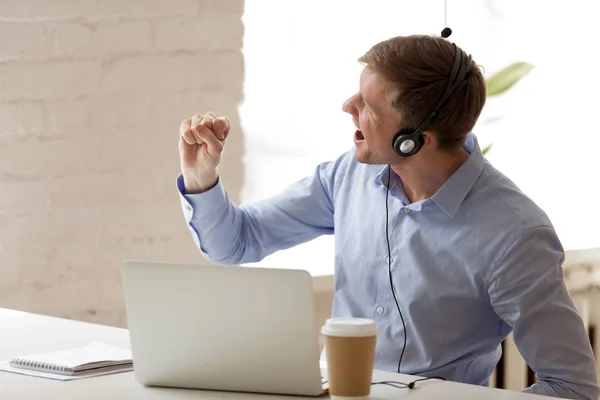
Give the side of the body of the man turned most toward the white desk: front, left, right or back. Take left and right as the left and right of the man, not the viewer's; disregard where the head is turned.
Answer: front

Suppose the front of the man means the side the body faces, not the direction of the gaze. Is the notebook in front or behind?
in front

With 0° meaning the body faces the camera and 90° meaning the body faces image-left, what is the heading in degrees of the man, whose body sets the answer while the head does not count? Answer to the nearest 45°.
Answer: approximately 45°

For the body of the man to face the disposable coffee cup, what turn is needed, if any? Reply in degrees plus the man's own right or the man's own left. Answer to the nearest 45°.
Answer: approximately 45° to the man's own left

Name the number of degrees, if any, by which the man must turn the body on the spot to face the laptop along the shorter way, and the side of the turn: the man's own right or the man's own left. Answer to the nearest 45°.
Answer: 0° — they already face it

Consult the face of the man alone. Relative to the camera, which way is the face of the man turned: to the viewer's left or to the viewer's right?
to the viewer's left
